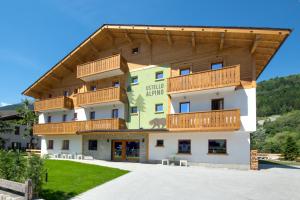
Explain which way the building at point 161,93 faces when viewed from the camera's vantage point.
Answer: facing the viewer and to the left of the viewer

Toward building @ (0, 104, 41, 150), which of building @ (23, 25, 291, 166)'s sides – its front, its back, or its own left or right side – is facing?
right
